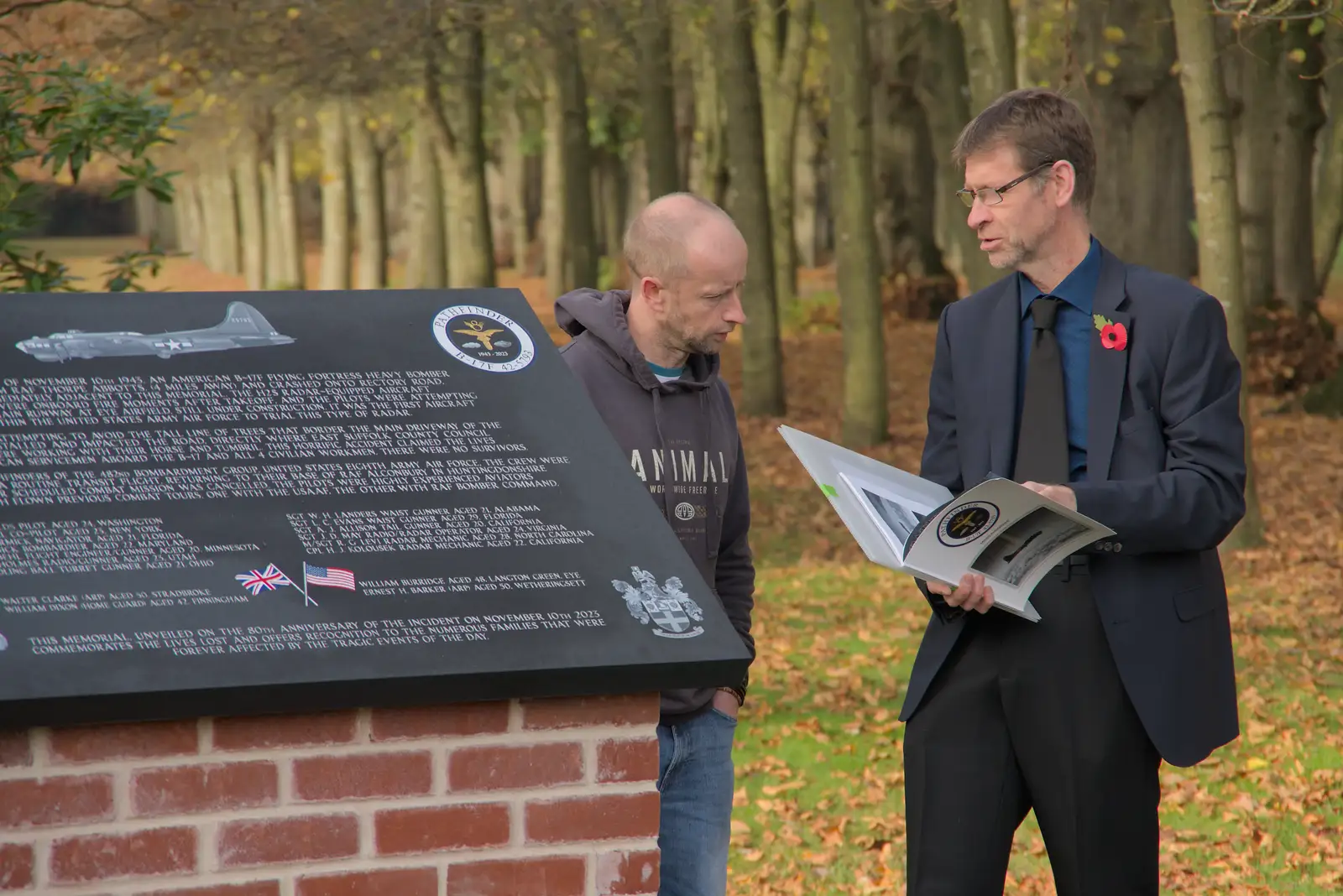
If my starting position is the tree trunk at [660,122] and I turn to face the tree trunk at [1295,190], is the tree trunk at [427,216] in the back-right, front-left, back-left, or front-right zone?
back-left

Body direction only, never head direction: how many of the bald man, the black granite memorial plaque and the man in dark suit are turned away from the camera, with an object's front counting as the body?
0

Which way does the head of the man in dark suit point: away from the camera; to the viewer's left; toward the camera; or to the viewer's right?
to the viewer's left

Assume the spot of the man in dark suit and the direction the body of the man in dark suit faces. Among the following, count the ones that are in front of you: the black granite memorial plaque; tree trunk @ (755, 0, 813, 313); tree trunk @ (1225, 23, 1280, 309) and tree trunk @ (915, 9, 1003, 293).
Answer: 1

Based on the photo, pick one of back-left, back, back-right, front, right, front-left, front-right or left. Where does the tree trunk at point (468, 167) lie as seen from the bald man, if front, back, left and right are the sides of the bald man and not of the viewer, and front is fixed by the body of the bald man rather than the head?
back-left

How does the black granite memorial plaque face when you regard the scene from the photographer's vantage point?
facing the viewer

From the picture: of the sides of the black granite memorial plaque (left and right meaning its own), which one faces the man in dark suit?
left

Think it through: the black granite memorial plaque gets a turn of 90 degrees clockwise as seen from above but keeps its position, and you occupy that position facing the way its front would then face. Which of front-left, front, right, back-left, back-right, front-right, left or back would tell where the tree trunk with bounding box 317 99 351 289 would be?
right

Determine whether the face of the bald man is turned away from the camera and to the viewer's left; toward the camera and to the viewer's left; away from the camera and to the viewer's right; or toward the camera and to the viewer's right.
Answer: toward the camera and to the viewer's right

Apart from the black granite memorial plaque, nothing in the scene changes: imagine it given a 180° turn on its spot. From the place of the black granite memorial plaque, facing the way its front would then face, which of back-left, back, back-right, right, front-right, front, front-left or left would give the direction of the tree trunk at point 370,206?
front

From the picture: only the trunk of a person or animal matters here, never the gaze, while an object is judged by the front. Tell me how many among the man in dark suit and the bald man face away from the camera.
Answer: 0

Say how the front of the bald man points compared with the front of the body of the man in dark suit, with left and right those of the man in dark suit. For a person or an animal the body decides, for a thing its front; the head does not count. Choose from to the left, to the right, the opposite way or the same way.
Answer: to the left

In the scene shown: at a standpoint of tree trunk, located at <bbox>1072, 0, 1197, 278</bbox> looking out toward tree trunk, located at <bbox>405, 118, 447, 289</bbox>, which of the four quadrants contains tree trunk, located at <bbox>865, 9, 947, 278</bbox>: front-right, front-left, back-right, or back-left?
front-right

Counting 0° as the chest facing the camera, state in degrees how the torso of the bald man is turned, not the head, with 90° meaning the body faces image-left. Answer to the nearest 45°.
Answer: approximately 315°

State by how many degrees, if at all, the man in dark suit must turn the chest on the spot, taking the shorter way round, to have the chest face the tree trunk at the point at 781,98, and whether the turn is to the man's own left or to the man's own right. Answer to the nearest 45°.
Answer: approximately 135° to the man's own right

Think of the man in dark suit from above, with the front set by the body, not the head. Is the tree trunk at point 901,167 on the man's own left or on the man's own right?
on the man's own right

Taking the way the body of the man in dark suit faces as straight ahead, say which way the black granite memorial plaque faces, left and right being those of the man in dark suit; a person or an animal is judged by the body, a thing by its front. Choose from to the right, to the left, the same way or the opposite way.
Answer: to the left

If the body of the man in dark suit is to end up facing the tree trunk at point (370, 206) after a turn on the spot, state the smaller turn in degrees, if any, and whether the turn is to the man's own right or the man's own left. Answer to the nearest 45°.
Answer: approximately 90° to the man's own right
